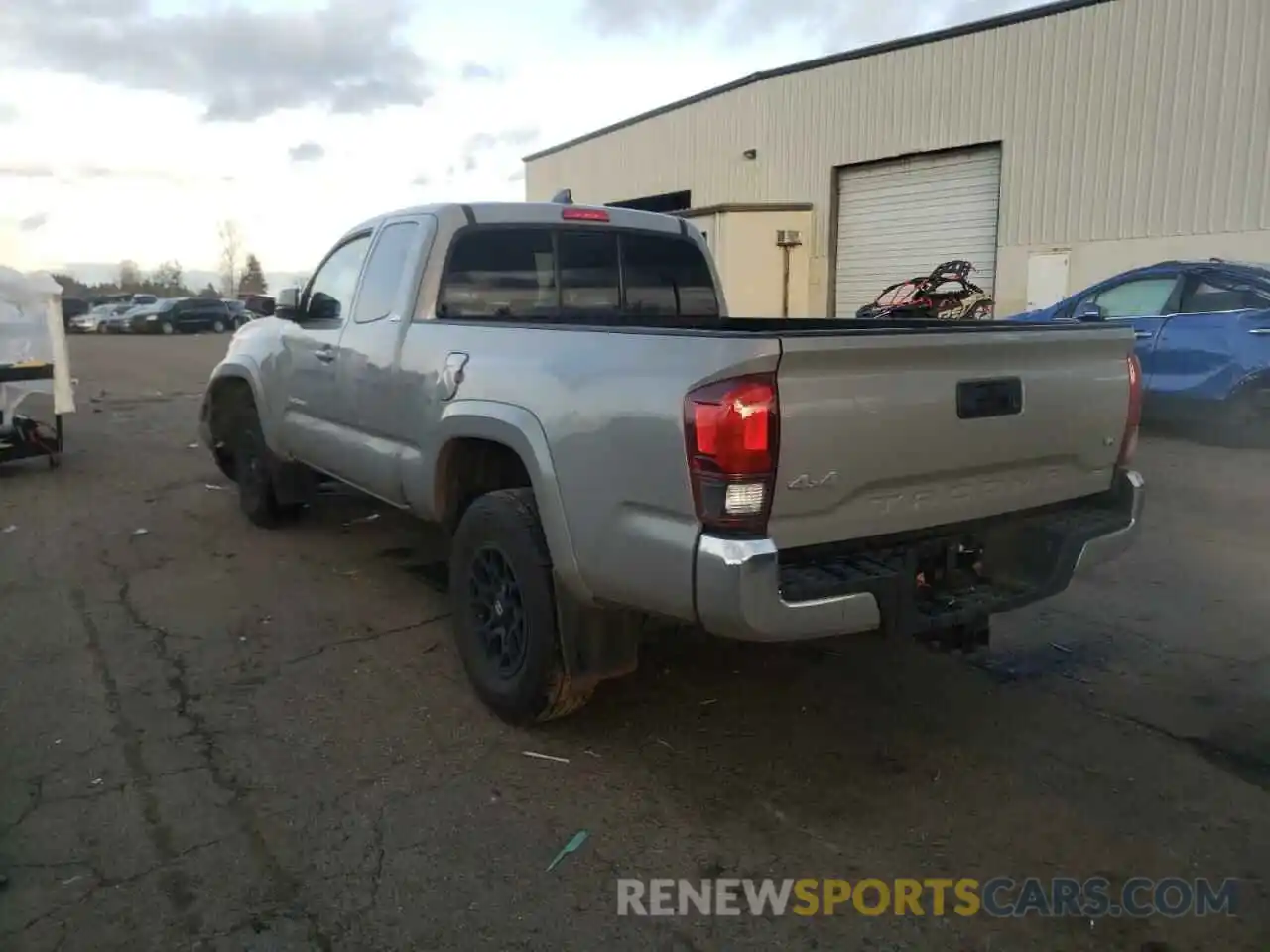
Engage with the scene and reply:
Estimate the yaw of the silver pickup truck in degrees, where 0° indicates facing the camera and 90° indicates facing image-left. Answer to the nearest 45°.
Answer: approximately 135°

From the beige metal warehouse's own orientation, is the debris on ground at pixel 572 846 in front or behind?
in front

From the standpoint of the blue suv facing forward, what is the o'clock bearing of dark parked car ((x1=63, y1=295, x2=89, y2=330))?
The dark parked car is roughly at 1 o'clock from the blue suv.

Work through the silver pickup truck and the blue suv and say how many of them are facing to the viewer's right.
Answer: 0

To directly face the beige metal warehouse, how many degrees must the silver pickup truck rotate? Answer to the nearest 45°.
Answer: approximately 45° to its right

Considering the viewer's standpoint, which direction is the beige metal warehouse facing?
facing the viewer and to the left of the viewer

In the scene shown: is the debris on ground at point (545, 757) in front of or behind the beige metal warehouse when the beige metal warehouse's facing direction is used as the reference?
in front

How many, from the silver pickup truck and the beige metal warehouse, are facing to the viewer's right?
0

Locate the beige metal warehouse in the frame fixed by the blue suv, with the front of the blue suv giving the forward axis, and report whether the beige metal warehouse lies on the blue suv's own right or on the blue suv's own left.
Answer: on the blue suv's own right

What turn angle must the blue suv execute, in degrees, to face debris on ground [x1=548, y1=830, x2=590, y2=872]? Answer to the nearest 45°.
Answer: approximately 90° to its left

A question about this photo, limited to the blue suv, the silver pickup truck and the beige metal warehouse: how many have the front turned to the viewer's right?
0

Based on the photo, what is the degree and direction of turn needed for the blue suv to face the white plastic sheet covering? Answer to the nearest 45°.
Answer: approximately 45° to its left

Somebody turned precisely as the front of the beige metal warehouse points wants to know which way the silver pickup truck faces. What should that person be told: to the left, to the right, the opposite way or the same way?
to the right

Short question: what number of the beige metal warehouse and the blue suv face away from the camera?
0
